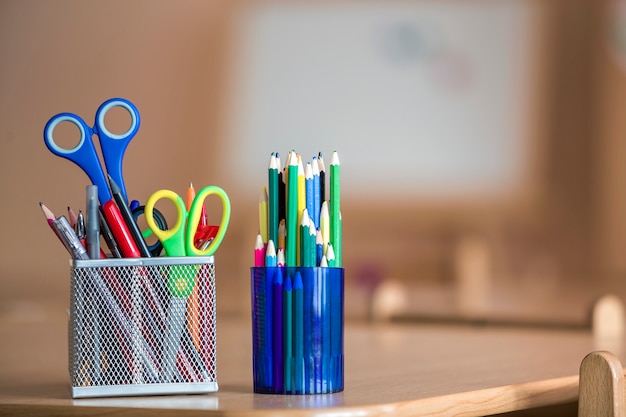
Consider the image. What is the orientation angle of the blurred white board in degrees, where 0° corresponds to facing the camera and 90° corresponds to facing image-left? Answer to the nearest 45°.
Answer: approximately 0°

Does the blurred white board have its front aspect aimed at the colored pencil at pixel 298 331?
yes

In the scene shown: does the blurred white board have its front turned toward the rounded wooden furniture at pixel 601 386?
yes

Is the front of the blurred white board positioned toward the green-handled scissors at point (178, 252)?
yes

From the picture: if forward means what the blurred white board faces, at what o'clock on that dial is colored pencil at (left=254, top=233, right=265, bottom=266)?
The colored pencil is roughly at 12 o'clock from the blurred white board.

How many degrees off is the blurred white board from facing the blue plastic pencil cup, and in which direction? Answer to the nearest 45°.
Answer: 0° — it already faces it
